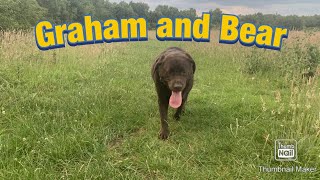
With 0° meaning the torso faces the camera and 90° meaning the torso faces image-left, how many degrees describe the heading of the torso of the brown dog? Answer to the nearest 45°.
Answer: approximately 0°

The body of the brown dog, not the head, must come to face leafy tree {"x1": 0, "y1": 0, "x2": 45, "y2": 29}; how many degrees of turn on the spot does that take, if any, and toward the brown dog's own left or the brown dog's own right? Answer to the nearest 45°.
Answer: approximately 135° to the brown dog's own right
